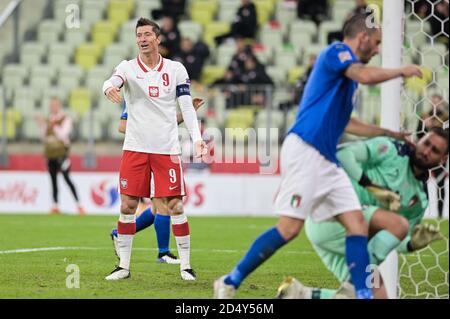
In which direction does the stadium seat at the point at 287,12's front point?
toward the camera

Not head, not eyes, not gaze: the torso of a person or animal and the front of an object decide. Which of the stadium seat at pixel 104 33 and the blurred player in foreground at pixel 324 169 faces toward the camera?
the stadium seat

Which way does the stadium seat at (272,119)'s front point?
toward the camera

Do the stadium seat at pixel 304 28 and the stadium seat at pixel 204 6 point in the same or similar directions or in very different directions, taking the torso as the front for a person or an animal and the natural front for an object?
same or similar directions

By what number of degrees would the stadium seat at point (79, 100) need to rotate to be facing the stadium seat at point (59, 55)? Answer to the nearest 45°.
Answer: approximately 180°

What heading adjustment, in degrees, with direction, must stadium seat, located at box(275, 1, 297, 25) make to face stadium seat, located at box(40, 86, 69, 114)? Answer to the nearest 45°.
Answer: approximately 90° to its right

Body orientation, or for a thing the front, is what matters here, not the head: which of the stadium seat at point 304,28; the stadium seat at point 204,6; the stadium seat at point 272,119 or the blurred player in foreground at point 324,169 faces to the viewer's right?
the blurred player in foreground

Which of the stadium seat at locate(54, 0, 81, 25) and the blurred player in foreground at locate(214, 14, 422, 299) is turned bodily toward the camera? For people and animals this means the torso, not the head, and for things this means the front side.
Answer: the stadium seat

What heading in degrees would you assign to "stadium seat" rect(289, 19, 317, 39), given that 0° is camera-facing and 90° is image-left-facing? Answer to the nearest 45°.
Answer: approximately 0°

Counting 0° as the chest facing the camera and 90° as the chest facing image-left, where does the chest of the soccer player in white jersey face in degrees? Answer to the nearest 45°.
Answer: approximately 0°

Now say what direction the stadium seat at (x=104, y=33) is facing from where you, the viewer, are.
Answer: facing the viewer

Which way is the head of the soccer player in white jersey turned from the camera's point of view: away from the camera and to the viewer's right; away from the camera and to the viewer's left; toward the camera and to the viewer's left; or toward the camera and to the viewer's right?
toward the camera and to the viewer's left

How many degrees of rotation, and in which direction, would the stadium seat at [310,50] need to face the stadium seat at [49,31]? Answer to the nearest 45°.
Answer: approximately 90° to its right

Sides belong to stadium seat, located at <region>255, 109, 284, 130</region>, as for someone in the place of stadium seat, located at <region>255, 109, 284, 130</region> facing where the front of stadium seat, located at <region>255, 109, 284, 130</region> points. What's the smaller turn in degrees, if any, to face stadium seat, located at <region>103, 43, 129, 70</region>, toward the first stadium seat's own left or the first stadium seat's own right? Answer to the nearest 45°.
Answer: approximately 135° to the first stadium seat's own right
